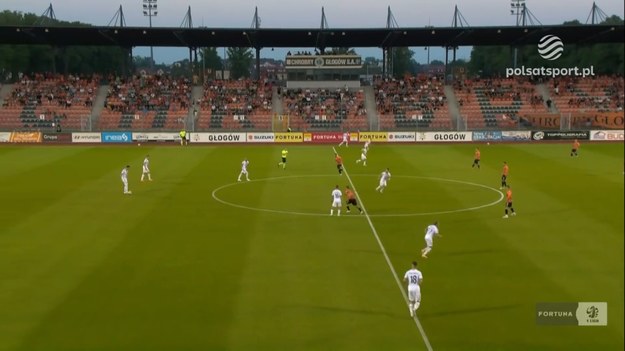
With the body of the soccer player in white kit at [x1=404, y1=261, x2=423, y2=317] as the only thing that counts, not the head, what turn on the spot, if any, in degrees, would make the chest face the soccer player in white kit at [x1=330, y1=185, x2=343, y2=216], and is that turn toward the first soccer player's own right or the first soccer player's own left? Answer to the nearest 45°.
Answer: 0° — they already face them

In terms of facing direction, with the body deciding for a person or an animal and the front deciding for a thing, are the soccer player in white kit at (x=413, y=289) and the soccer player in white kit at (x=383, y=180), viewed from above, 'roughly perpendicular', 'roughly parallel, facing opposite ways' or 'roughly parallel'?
roughly perpendicular

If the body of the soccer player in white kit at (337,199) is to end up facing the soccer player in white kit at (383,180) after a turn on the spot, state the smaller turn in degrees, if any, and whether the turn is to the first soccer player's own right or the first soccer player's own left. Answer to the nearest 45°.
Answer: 0° — they already face them

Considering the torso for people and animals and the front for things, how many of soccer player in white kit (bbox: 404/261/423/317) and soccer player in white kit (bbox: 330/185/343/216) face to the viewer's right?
0

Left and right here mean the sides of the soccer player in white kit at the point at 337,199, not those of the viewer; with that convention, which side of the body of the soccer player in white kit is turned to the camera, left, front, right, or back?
back

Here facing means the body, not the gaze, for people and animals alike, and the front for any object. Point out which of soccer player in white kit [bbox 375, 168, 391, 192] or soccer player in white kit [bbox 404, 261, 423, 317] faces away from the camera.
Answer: soccer player in white kit [bbox 404, 261, 423, 317]

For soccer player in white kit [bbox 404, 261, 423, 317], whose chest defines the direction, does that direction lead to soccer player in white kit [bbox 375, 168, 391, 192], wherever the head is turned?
yes

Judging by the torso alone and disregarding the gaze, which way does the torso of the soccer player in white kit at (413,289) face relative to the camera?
away from the camera

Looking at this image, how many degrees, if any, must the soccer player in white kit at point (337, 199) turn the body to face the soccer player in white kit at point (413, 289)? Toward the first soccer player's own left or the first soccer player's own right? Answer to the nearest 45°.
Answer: approximately 180°

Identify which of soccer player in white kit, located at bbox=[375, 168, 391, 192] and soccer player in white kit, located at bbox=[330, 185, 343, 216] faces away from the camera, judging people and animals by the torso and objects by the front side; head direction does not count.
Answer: soccer player in white kit, located at bbox=[330, 185, 343, 216]
